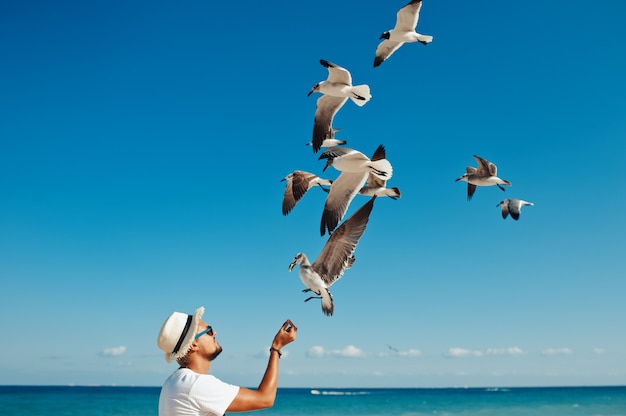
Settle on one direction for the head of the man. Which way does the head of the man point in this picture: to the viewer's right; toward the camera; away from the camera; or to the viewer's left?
to the viewer's right

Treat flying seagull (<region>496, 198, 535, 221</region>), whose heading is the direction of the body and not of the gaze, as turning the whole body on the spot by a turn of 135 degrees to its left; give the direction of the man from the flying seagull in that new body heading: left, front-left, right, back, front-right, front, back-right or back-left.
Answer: front-right

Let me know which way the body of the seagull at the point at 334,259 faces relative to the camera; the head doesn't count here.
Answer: to the viewer's left

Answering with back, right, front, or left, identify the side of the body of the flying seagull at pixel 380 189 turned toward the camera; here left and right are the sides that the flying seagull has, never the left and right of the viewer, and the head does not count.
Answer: left

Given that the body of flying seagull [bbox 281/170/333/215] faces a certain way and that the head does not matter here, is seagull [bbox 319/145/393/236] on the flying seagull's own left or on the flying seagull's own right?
on the flying seagull's own left

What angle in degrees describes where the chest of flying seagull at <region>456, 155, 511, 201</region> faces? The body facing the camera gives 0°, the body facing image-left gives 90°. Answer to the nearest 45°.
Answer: approximately 90°

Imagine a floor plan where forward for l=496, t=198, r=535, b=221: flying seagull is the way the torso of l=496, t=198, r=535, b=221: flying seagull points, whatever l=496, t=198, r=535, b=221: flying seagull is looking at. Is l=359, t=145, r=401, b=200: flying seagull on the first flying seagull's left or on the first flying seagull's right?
on the first flying seagull's left

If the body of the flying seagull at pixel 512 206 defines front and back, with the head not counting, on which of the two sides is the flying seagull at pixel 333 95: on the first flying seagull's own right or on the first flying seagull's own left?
on the first flying seagull's own left

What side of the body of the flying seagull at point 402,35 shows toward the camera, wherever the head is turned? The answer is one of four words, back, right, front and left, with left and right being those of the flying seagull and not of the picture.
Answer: left
